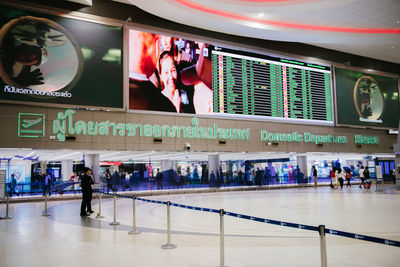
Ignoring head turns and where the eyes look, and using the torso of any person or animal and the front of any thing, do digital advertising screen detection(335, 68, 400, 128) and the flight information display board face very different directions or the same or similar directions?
same or similar directions

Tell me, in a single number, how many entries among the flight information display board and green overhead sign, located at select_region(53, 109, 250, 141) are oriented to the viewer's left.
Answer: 0

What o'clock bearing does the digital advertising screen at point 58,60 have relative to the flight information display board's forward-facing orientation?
The digital advertising screen is roughly at 3 o'clock from the flight information display board.

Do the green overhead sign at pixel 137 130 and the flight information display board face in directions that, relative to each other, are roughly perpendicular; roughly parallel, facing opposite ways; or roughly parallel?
roughly parallel

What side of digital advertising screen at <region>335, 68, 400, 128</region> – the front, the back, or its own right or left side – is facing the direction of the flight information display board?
right

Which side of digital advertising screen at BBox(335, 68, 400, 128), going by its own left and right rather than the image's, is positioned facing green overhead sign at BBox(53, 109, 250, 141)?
right

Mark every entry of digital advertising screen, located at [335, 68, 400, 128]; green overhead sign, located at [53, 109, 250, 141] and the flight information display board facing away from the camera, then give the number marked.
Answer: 0

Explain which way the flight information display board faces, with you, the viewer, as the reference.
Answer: facing the viewer and to the right of the viewer

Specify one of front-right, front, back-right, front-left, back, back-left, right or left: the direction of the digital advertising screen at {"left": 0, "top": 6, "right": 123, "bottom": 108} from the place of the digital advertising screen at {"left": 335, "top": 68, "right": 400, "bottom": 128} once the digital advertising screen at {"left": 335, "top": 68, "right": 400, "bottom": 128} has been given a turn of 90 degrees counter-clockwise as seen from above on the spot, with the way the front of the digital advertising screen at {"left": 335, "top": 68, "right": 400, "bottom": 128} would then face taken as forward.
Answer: back

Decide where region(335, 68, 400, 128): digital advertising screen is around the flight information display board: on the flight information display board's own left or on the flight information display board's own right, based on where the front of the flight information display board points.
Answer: on the flight information display board's own left

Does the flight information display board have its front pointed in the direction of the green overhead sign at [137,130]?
no

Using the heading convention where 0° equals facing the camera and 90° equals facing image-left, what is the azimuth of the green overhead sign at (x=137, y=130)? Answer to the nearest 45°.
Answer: approximately 315°

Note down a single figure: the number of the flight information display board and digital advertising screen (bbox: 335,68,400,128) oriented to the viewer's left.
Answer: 0
